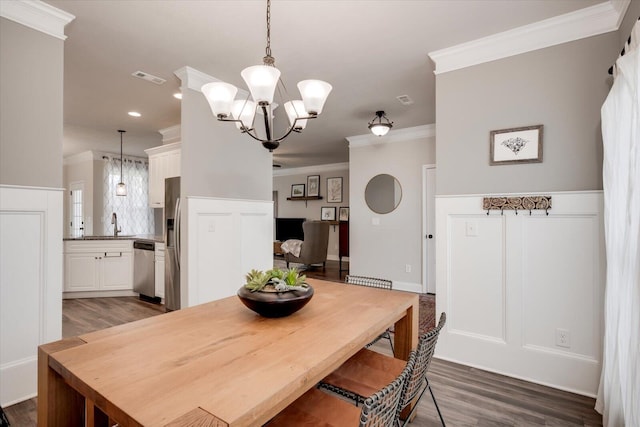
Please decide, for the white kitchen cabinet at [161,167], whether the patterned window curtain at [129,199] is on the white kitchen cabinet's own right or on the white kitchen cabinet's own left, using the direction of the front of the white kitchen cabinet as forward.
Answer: on the white kitchen cabinet's own right

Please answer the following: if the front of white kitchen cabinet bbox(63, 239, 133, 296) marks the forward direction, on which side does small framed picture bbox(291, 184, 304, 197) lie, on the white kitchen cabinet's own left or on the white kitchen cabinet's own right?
on the white kitchen cabinet's own left

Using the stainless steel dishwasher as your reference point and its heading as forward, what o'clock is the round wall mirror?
The round wall mirror is roughly at 8 o'clock from the stainless steel dishwasher.

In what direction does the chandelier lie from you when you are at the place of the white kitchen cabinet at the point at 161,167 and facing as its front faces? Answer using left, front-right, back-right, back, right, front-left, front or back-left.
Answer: front-left

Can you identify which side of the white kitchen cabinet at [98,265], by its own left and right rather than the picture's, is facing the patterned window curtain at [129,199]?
back

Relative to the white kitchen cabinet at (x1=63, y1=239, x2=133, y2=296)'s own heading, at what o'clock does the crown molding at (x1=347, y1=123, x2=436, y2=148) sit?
The crown molding is roughly at 10 o'clock from the white kitchen cabinet.

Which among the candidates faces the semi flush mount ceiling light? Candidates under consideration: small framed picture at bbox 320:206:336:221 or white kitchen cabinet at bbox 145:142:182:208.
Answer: the small framed picture

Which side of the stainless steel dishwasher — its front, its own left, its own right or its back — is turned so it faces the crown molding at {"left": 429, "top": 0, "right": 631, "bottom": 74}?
left

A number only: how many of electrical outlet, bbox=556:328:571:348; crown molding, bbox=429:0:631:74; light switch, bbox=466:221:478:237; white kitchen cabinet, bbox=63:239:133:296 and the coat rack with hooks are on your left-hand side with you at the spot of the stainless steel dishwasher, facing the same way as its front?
4

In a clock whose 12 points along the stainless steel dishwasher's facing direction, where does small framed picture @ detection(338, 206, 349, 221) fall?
The small framed picture is roughly at 7 o'clock from the stainless steel dishwasher.

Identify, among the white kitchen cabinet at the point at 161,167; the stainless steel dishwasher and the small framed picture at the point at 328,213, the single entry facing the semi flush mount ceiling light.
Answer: the small framed picture

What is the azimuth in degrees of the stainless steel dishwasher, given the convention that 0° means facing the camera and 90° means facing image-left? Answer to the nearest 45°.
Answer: approximately 45°

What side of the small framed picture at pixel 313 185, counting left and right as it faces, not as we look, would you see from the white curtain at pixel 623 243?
front

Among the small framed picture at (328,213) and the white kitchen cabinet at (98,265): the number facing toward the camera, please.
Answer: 2
